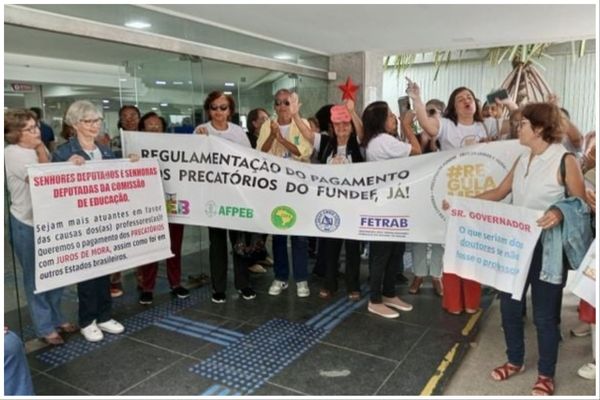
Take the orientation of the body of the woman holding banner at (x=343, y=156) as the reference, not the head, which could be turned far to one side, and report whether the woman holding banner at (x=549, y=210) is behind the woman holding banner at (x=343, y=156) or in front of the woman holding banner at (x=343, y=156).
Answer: in front

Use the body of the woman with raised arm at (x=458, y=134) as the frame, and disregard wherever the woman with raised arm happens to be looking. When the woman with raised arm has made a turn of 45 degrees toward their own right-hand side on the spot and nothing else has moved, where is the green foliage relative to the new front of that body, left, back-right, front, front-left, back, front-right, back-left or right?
back-right

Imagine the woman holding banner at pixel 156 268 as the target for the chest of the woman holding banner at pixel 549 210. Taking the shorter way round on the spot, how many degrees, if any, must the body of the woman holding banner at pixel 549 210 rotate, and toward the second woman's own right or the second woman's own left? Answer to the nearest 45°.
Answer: approximately 45° to the second woman's own right

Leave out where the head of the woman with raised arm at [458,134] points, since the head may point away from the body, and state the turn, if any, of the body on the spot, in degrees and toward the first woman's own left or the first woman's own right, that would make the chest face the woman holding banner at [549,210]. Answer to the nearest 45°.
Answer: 0° — they already face them
